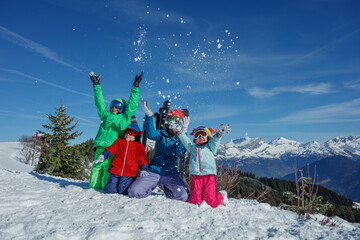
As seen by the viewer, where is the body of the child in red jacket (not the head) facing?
toward the camera

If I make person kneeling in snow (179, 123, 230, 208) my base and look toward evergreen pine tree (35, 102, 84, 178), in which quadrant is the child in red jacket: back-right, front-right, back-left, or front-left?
front-left

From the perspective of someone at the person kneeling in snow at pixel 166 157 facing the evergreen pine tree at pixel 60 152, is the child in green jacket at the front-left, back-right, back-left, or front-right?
front-left

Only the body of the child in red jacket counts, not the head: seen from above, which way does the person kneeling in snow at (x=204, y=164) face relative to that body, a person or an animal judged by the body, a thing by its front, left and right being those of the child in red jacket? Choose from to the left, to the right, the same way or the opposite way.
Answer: the same way

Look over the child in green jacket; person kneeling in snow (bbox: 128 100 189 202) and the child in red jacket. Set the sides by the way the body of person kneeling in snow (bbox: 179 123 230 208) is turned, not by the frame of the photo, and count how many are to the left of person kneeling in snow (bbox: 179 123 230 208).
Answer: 0

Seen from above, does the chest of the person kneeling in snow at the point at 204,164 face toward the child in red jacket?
no

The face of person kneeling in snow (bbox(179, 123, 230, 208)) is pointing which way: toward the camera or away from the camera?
toward the camera

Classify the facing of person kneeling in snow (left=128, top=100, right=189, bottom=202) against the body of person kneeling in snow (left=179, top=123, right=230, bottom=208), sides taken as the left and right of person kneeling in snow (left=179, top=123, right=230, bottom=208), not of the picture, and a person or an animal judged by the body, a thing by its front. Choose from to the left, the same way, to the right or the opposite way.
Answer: the same way

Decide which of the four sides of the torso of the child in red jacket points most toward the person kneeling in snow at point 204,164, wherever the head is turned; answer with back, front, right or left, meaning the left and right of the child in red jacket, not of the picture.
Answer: left

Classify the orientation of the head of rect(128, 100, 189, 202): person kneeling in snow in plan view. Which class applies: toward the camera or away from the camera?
toward the camera

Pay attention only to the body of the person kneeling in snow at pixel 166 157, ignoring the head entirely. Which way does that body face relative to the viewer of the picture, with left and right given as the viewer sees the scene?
facing the viewer

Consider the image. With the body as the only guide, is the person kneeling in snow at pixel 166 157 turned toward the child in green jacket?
no

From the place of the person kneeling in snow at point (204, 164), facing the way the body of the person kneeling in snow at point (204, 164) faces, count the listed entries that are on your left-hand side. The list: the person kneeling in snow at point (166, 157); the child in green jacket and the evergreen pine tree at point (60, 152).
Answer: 0

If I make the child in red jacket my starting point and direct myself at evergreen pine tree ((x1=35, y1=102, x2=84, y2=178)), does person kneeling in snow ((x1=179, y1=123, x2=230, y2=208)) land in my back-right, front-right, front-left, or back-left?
back-right

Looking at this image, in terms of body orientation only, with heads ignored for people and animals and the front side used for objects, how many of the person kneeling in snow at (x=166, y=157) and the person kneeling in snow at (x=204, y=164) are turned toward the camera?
2

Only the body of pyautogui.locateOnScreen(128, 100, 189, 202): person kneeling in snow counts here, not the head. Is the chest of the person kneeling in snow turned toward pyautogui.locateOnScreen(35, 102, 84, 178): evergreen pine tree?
no
